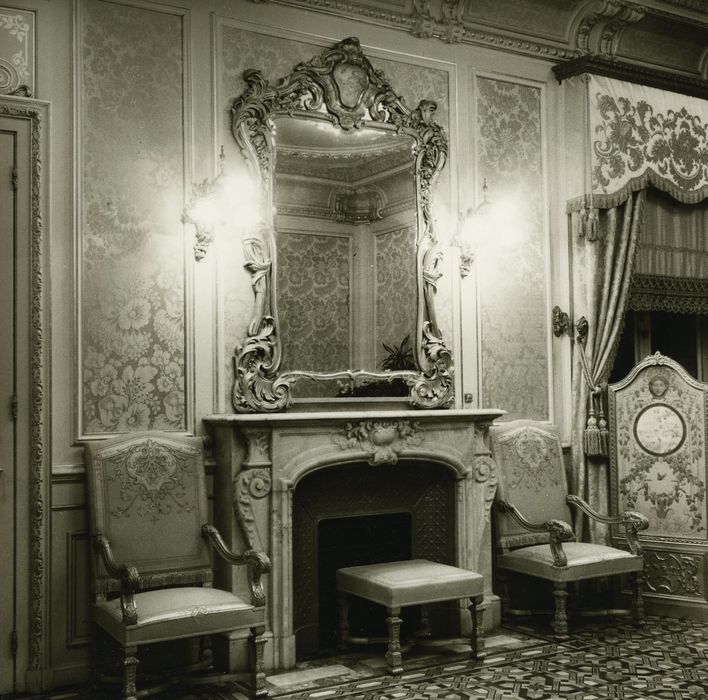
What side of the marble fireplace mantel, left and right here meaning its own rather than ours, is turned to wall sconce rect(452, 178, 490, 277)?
left

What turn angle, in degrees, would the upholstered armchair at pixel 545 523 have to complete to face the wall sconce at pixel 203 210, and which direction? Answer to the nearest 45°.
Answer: approximately 90° to its right

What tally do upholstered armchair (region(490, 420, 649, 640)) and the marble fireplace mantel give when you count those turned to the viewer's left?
0

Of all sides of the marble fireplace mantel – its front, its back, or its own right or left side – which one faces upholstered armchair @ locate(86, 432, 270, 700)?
right

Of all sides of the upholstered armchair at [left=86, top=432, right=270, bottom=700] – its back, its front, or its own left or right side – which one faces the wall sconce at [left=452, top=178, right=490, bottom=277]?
left

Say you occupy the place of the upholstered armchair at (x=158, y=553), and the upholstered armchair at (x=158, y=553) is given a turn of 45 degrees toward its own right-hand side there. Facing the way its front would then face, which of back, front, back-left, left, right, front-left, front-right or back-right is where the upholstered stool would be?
left

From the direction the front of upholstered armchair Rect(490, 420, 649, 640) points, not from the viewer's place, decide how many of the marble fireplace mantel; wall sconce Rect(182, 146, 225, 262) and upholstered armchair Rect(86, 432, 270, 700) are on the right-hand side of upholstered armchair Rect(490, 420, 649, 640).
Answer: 3

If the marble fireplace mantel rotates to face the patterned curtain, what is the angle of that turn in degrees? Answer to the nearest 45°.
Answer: approximately 90° to its left

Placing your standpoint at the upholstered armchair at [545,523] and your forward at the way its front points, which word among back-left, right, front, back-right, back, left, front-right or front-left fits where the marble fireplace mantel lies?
right

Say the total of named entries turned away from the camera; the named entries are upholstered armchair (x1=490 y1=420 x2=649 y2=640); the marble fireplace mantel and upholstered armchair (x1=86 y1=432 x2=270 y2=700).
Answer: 0

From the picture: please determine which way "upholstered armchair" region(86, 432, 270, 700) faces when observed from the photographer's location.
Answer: facing the viewer and to the right of the viewer

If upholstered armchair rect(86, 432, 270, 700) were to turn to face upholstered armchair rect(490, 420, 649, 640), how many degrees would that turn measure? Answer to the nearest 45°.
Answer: approximately 45° to its left

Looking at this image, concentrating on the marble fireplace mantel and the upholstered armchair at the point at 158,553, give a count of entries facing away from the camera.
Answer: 0

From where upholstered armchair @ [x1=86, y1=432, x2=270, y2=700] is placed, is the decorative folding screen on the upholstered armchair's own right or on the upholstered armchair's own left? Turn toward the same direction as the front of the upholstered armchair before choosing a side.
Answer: on the upholstered armchair's own left

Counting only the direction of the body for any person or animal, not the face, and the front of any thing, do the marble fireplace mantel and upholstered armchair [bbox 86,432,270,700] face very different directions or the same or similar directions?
same or similar directions
